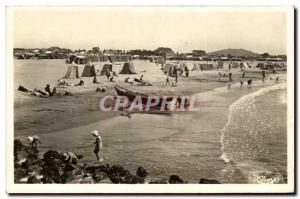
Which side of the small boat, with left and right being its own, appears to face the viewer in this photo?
left
